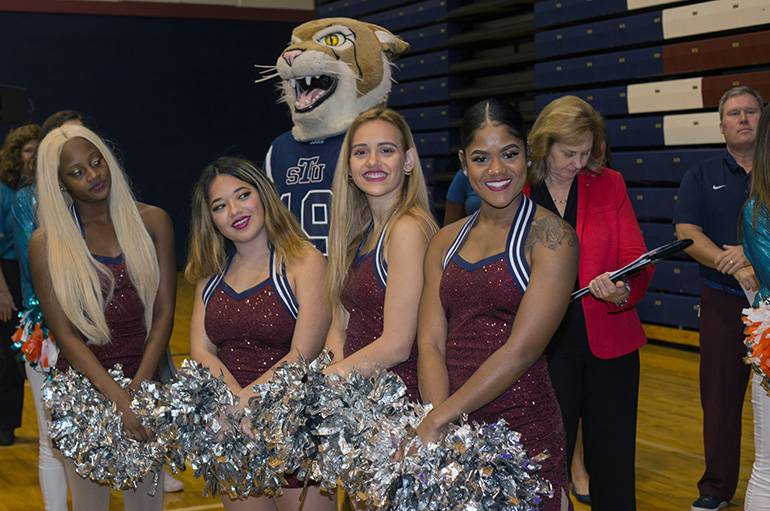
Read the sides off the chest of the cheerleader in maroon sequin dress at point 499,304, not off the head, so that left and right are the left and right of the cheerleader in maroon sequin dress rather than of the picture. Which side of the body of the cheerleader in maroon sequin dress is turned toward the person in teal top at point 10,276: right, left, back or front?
right

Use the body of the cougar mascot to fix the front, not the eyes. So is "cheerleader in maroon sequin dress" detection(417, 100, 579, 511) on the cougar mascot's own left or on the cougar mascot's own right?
on the cougar mascot's own left

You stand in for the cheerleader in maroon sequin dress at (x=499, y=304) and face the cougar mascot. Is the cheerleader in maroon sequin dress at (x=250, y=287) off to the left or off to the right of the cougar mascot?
left

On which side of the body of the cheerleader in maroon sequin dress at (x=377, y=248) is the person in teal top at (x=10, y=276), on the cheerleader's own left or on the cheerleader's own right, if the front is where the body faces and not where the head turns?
on the cheerleader's own right

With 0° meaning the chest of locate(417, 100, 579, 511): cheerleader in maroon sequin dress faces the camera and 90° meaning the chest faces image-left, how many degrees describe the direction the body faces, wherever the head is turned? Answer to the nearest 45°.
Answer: approximately 45°
